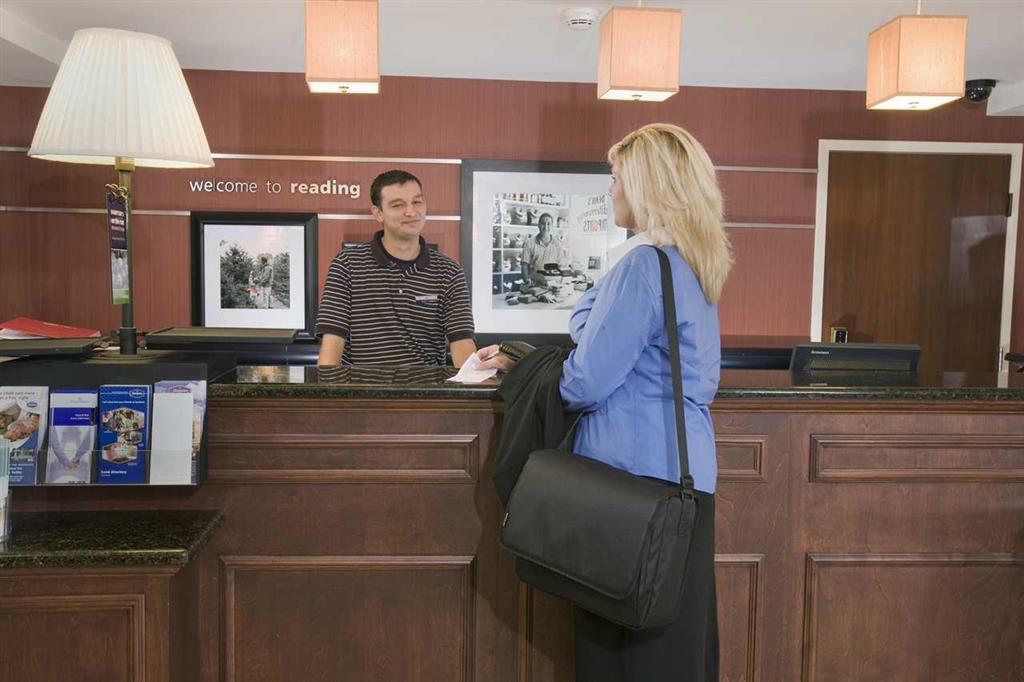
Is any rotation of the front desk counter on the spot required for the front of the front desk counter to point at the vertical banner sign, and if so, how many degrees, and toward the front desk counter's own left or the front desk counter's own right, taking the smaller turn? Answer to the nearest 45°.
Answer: approximately 90° to the front desk counter's own right

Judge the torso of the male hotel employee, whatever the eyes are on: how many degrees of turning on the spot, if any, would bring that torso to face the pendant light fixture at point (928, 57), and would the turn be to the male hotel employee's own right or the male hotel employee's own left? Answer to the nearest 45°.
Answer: approximately 90° to the male hotel employee's own left

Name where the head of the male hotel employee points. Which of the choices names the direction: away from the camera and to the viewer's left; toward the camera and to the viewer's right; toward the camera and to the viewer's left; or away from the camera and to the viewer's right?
toward the camera and to the viewer's right

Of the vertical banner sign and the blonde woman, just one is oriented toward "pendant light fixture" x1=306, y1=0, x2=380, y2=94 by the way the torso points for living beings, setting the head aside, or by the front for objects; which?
the blonde woman

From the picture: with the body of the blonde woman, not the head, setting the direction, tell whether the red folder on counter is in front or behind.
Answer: in front

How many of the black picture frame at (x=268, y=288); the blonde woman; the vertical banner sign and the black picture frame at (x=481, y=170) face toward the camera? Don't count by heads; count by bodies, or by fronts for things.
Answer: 3

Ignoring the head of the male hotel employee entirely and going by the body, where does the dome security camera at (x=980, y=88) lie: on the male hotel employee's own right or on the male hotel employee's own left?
on the male hotel employee's own left

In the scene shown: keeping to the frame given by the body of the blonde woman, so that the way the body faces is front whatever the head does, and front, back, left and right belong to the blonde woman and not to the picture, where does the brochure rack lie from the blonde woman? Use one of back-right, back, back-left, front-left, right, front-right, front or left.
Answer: front-left

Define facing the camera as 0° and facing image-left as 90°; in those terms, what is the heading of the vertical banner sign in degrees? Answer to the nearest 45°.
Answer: approximately 0°
